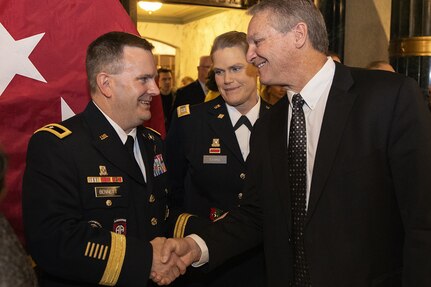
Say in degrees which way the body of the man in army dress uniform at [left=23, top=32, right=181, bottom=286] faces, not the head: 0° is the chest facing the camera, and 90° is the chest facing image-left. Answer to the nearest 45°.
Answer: approximately 315°

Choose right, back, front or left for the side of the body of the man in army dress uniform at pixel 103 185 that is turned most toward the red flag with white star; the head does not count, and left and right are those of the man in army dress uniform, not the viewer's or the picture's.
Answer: back

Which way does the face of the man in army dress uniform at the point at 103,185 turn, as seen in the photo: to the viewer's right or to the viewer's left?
to the viewer's right

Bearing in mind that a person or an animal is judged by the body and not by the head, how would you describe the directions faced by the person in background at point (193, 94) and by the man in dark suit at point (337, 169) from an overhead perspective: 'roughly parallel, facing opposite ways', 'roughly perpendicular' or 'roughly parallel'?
roughly perpendicular

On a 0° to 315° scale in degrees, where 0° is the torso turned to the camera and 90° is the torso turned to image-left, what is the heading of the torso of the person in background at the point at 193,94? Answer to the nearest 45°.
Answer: approximately 315°

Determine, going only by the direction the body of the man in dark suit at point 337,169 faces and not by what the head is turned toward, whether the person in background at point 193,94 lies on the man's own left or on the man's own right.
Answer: on the man's own right

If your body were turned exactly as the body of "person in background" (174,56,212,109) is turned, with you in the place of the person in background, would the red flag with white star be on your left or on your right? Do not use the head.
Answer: on your right

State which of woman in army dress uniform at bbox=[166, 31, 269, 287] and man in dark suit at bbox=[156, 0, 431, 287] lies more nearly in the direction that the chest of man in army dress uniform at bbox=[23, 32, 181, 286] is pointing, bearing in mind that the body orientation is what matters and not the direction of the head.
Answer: the man in dark suit

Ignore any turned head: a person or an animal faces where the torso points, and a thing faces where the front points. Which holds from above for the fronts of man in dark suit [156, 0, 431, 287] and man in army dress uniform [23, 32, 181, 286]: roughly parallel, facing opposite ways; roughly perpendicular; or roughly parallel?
roughly perpendicular

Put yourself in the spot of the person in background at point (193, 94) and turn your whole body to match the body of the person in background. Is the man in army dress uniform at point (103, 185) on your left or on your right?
on your right
